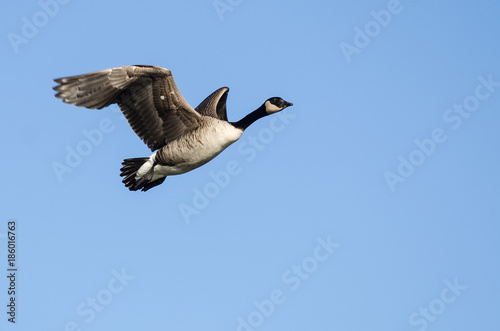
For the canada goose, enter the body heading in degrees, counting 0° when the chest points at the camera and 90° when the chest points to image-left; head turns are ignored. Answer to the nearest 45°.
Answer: approximately 270°
